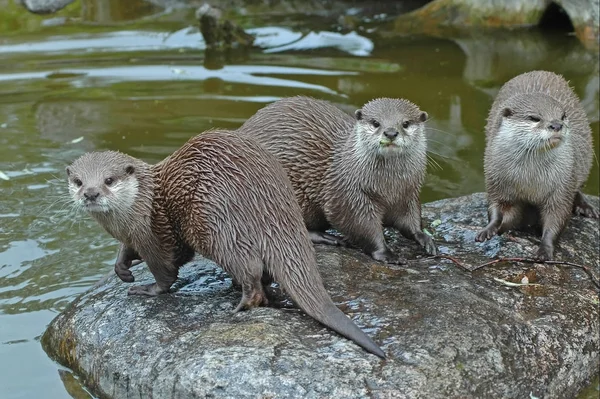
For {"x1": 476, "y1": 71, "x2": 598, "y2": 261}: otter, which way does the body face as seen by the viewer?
toward the camera

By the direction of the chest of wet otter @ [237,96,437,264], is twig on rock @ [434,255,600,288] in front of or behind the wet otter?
in front

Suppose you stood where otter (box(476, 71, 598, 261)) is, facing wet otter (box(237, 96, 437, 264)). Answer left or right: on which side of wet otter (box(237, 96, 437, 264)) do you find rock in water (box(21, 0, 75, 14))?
right

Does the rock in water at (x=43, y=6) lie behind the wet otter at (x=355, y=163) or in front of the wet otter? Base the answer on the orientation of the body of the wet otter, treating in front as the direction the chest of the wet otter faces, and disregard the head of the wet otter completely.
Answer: behind

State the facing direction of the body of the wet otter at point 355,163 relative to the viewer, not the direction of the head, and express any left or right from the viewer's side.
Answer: facing the viewer and to the right of the viewer

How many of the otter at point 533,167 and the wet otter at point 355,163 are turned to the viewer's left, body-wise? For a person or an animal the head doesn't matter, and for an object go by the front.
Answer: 0

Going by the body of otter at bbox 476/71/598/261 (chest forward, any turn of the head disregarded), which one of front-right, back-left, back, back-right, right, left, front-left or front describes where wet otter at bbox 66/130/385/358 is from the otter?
front-right

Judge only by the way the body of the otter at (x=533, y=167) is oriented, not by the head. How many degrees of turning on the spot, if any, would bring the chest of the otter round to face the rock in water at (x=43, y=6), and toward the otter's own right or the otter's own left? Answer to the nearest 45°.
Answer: approximately 135° to the otter's own right

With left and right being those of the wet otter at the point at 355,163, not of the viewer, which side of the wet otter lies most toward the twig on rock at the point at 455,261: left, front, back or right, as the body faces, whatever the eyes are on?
front

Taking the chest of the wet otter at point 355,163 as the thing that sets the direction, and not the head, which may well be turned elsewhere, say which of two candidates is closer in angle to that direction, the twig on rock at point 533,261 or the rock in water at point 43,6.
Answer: the twig on rock

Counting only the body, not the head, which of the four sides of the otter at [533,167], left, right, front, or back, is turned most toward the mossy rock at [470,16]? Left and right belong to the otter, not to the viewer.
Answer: back

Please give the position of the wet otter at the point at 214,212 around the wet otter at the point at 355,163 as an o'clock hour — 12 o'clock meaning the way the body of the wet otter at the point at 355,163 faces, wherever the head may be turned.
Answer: the wet otter at the point at 214,212 is roughly at 3 o'clock from the wet otter at the point at 355,163.
